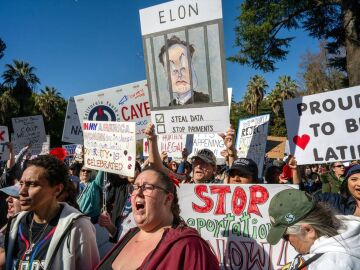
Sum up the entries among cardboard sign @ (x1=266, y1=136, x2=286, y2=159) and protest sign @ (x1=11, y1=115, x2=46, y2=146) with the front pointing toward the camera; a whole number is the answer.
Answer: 2

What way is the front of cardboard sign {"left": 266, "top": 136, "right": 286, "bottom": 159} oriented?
toward the camera

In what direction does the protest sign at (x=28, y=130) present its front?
toward the camera

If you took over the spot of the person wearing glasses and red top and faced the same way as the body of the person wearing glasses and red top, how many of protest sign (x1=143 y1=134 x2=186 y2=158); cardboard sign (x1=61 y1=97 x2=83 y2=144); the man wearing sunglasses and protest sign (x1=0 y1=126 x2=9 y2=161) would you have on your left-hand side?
0

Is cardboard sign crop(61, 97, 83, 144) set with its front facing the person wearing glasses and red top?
yes

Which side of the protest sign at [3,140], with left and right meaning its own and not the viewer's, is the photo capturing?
front

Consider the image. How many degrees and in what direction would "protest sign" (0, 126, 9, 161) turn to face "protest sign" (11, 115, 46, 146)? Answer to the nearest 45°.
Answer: approximately 135° to its left

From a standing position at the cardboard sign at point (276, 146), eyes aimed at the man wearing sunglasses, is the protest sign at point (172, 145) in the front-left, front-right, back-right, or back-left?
front-right

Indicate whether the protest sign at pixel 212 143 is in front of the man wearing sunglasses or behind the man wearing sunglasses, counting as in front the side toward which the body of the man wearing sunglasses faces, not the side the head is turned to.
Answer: behind

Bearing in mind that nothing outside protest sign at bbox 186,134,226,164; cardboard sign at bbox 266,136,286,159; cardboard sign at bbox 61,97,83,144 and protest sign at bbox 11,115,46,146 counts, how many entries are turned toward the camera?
4

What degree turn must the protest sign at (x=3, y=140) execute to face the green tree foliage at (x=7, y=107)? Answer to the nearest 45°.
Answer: approximately 180°

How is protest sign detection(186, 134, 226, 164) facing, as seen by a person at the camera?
facing the viewer

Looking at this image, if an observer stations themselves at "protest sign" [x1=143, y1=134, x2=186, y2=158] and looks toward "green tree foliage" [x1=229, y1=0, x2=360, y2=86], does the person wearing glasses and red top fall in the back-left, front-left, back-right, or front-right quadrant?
back-right

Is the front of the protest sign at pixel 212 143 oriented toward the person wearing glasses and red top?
yes
